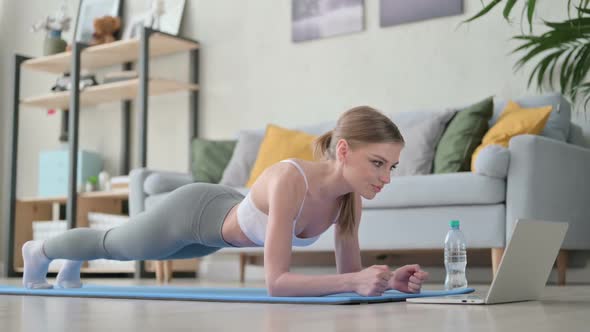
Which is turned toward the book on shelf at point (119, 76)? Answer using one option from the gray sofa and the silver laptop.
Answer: the silver laptop

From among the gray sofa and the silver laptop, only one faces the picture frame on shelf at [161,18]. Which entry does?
the silver laptop

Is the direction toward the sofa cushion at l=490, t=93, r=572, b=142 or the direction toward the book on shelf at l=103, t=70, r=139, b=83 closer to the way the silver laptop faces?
the book on shelf

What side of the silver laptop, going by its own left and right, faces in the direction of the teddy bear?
front

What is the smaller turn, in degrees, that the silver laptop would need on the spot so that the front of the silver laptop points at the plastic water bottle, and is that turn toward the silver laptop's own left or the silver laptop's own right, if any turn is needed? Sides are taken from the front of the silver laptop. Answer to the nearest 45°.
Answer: approximately 45° to the silver laptop's own right

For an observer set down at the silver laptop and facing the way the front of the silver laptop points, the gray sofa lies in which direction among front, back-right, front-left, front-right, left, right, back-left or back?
front-right

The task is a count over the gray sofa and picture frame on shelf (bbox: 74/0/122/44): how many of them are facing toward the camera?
2

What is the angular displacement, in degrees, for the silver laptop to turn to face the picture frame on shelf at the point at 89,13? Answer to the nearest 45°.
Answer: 0° — it already faces it

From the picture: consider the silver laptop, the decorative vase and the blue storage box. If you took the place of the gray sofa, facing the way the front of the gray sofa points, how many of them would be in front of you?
1

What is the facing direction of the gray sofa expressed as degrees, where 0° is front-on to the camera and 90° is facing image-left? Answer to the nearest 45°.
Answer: approximately 0°

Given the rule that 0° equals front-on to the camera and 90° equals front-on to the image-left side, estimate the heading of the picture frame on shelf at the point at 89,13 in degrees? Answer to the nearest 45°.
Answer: approximately 0°

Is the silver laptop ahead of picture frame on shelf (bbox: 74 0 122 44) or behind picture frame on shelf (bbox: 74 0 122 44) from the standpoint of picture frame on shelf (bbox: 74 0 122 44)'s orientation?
ahead

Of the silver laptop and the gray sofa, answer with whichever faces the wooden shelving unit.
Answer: the silver laptop

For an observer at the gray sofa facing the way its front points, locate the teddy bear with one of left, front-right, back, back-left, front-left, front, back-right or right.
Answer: back-right

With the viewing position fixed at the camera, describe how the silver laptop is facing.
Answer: facing away from the viewer and to the left of the viewer

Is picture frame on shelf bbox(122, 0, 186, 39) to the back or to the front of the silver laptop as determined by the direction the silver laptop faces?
to the front

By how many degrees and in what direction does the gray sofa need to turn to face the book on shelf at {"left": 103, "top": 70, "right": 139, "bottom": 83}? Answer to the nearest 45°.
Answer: approximately 135° to its right
